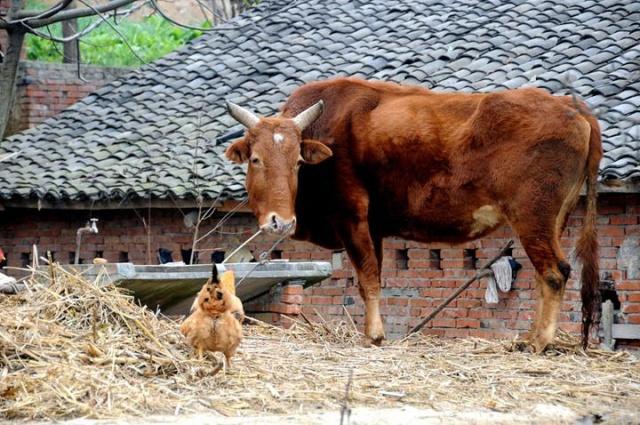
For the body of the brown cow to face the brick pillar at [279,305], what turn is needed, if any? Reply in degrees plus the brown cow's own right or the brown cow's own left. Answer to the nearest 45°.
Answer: approximately 45° to the brown cow's own right

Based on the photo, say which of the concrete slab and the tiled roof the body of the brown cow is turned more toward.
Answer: the concrete slab

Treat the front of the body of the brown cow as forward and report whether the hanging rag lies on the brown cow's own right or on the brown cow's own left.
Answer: on the brown cow's own right

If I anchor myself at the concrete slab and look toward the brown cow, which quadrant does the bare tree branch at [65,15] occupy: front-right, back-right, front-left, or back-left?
back-left

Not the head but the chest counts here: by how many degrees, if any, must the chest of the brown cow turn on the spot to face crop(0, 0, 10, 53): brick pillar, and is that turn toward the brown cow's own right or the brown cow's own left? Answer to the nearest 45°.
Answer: approximately 45° to the brown cow's own right

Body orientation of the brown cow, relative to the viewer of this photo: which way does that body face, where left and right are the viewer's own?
facing to the left of the viewer

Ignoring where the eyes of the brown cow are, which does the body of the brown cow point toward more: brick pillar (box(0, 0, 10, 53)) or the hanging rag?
the brick pillar
